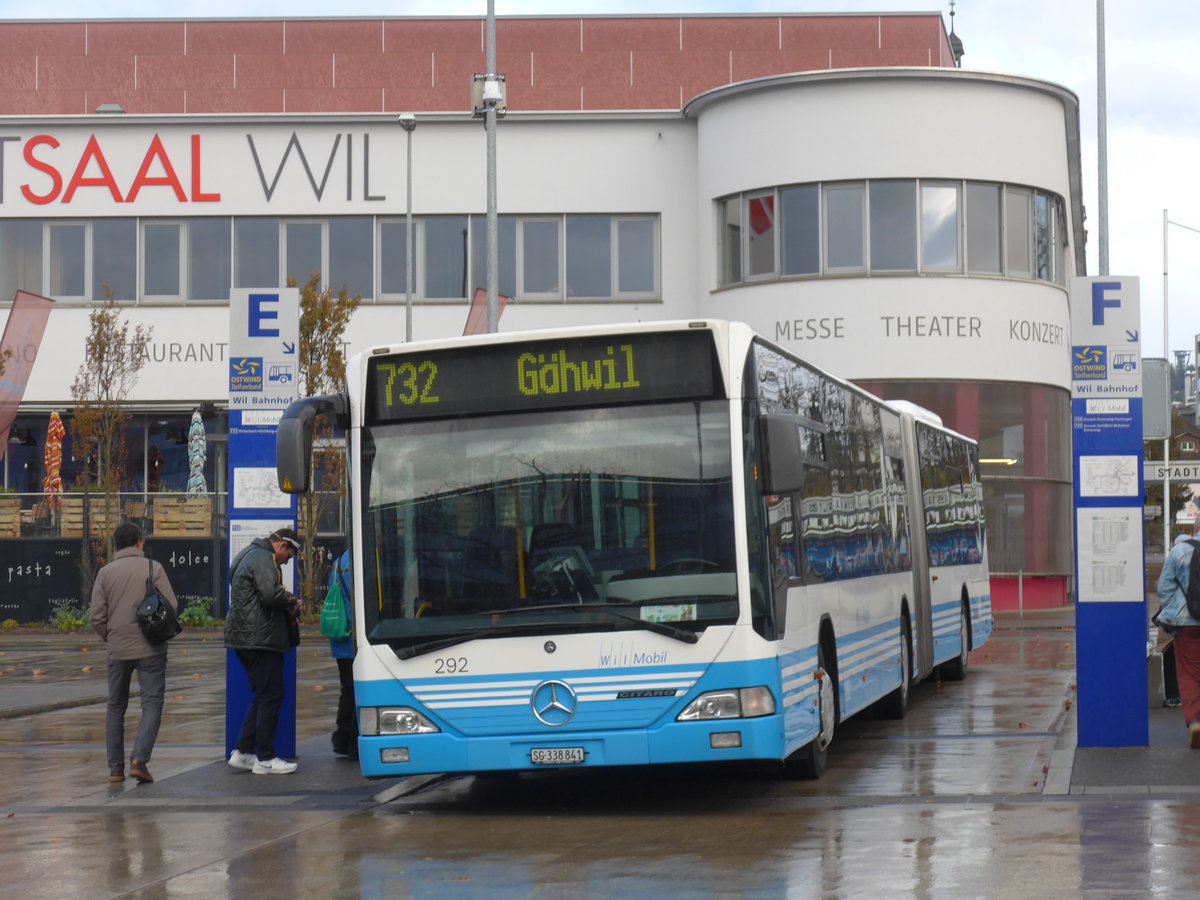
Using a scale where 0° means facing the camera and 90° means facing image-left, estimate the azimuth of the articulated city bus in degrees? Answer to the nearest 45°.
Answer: approximately 0°

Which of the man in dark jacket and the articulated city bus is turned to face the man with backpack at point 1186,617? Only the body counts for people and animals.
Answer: the man in dark jacket

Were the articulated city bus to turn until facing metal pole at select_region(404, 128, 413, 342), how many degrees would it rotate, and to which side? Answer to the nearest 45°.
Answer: approximately 180°

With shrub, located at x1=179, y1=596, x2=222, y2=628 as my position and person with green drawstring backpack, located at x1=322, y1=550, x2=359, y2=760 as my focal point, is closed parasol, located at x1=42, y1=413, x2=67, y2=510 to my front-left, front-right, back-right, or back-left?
back-right

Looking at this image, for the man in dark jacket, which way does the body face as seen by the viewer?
to the viewer's right

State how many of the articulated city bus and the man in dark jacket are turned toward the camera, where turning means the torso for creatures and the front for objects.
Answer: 1

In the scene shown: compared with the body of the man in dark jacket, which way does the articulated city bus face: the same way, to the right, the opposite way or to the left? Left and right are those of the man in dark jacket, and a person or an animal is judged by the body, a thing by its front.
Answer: to the right

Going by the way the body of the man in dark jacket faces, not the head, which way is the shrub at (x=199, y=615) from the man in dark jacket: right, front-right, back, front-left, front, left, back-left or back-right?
left

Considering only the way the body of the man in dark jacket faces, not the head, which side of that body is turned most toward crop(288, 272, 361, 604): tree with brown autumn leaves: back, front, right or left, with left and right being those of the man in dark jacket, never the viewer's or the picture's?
left

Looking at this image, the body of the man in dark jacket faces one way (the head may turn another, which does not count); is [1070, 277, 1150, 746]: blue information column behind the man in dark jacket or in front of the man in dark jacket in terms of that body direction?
in front

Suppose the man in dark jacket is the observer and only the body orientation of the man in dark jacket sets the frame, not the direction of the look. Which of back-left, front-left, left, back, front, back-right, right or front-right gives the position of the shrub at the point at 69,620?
left

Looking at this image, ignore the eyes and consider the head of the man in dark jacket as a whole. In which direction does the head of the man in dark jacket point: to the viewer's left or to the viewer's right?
to the viewer's right
